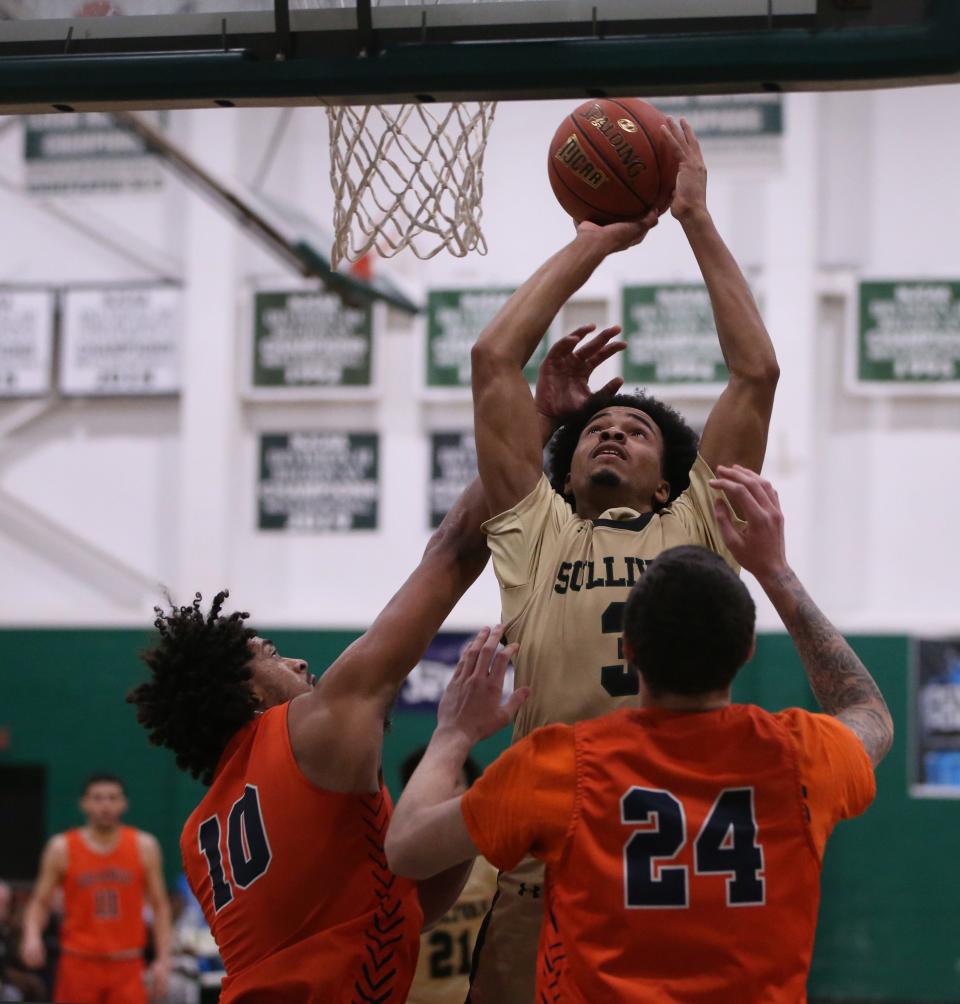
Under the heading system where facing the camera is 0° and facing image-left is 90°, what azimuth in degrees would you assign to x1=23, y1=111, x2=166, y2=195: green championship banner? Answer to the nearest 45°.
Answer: approximately 0°

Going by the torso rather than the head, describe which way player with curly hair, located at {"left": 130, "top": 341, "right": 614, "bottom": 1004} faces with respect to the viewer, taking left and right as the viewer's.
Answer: facing away from the viewer and to the right of the viewer

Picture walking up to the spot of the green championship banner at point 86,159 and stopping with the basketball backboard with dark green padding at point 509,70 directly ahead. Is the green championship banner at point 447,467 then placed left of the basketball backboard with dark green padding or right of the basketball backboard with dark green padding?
left

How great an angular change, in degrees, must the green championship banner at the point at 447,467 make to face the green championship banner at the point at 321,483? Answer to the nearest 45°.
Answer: approximately 90° to its right

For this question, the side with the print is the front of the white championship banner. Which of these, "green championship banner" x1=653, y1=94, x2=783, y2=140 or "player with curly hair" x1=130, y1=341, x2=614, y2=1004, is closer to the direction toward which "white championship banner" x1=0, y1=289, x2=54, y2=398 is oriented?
the player with curly hair

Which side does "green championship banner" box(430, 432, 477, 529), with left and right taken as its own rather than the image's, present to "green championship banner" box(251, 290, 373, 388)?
right

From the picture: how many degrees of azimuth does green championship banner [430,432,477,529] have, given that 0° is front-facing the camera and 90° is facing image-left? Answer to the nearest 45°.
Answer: approximately 0°

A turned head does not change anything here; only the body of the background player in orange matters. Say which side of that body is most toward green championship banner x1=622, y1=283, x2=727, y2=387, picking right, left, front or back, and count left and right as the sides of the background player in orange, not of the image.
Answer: left
